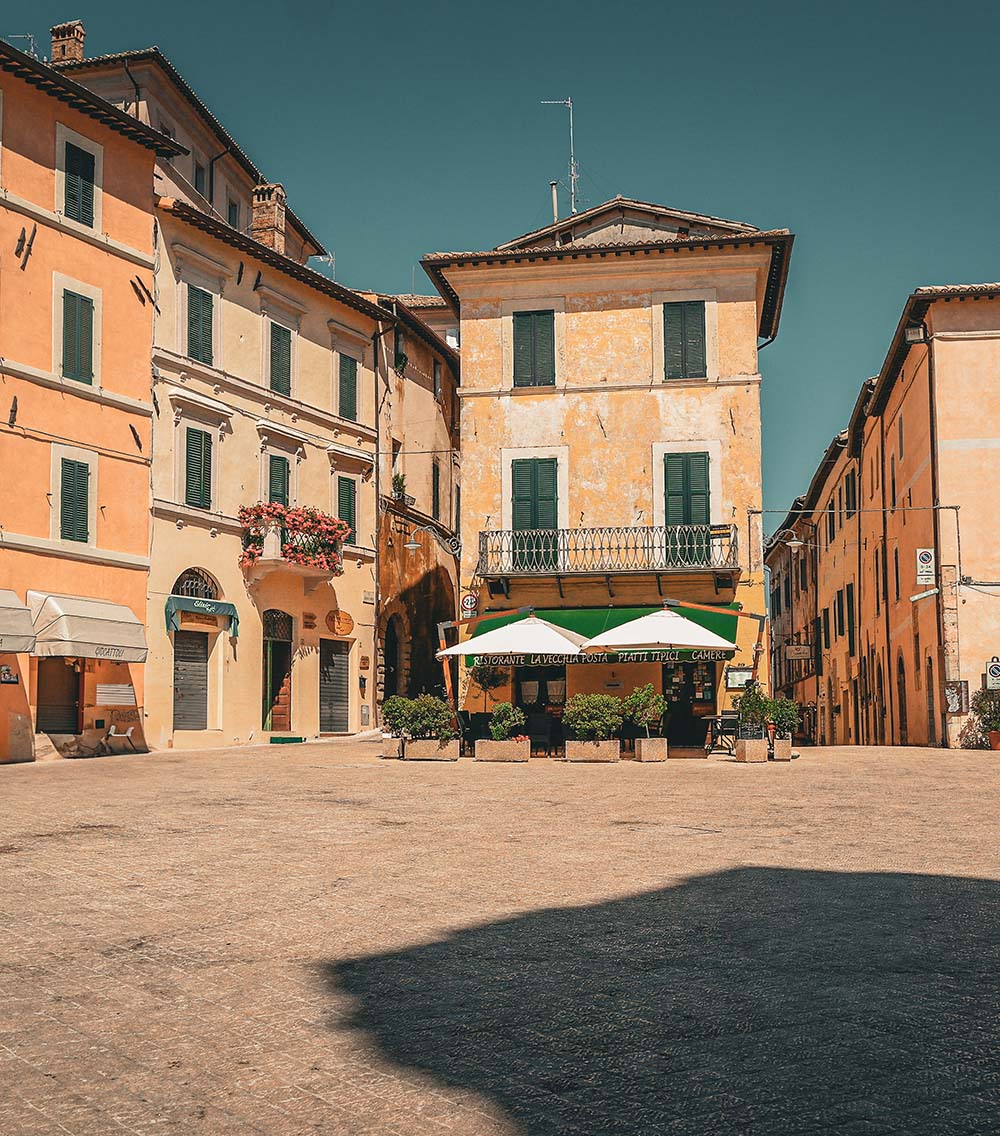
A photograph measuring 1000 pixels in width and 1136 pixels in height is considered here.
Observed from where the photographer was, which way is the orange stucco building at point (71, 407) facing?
facing the viewer and to the right of the viewer

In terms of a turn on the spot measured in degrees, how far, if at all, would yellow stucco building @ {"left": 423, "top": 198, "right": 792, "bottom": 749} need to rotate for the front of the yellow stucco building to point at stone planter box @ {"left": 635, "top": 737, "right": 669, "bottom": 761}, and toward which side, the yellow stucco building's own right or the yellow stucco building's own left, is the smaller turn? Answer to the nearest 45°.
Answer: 0° — it already faces it

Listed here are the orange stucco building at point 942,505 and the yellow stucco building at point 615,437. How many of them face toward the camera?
1

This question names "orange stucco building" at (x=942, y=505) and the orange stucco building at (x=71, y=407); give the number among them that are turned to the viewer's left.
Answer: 1

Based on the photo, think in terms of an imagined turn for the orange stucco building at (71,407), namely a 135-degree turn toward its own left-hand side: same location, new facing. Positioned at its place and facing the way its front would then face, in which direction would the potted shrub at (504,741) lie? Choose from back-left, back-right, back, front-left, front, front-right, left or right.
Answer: back-right

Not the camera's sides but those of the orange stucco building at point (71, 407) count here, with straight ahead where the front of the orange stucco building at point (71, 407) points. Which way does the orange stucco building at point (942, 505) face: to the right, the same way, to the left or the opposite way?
the opposite way

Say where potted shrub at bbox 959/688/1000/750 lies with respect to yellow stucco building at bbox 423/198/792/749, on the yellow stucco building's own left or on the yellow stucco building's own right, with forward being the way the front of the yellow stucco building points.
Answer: on the yellow stucco building's own left

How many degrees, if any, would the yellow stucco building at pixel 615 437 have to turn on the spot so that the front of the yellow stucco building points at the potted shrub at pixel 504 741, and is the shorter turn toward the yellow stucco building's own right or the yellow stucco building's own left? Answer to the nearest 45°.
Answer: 0° — it already faces it

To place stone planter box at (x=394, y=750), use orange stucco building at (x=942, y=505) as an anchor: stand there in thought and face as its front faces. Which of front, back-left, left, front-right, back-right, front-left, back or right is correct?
front-left

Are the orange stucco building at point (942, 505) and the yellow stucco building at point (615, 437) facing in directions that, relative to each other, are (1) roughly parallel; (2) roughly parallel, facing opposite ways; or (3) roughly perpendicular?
roughly perpendicular

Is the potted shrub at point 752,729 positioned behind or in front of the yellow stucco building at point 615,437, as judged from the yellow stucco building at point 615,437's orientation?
in front

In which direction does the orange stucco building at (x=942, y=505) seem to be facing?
to the viewer's left

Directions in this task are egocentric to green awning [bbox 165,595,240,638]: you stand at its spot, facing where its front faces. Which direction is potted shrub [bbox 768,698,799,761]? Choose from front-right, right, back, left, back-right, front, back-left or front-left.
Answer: front

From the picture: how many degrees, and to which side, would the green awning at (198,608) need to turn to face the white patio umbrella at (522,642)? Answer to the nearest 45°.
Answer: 0° — it already faces it

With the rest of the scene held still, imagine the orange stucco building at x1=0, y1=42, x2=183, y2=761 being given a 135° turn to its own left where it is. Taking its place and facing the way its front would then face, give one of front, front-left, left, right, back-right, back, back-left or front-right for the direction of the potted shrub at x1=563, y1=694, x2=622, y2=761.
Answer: back-right

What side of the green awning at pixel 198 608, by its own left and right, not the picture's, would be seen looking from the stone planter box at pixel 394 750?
front

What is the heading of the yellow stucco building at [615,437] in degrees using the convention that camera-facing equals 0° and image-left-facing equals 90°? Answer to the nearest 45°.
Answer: approximately 0°
